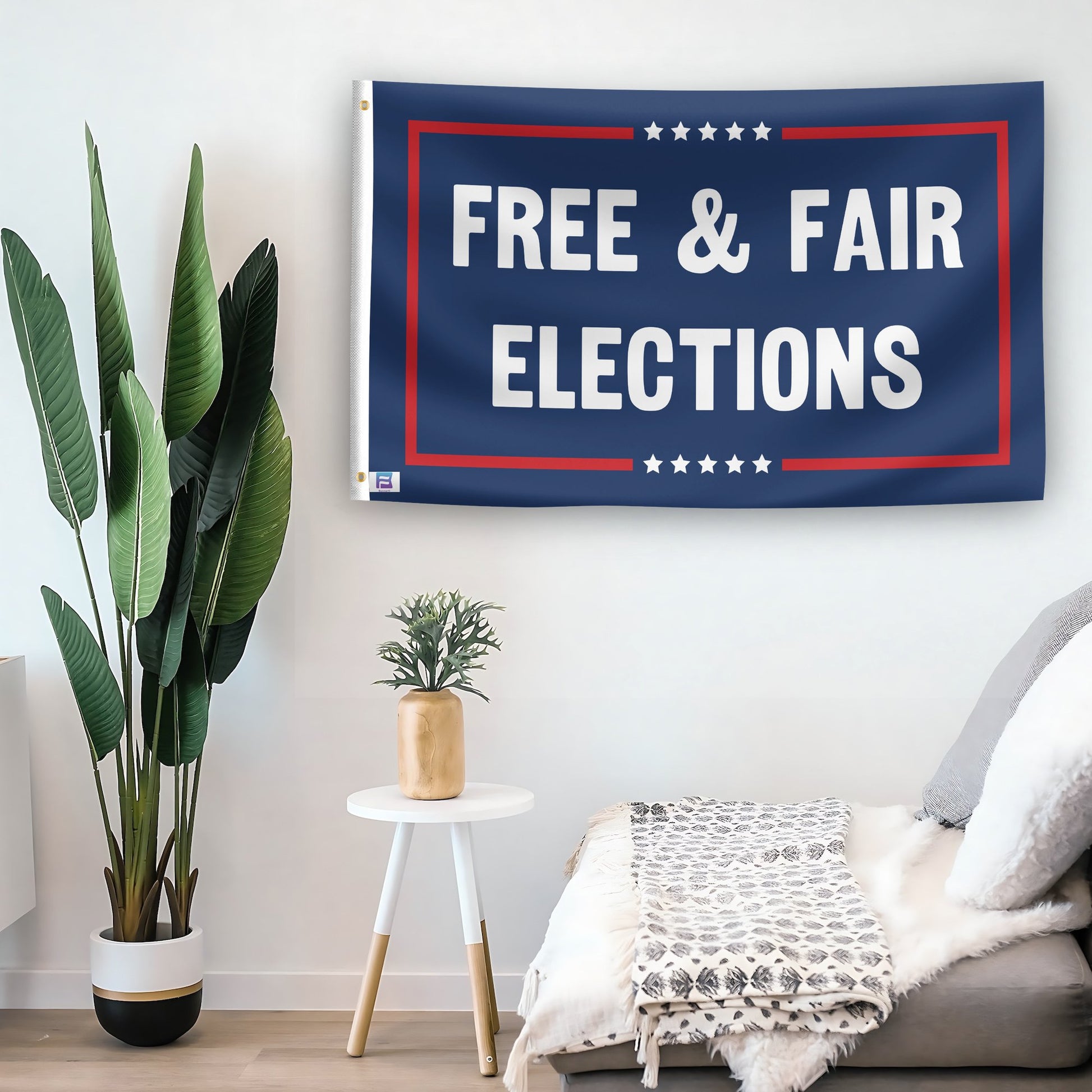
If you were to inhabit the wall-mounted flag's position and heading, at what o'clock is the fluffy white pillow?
The fluffy white pillow is roughly at 11 o'clock from the wall-mounted flag.

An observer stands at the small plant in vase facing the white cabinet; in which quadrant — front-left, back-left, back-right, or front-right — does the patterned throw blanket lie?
back-left

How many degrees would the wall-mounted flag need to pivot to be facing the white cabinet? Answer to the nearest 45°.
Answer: approximately 90° to its right

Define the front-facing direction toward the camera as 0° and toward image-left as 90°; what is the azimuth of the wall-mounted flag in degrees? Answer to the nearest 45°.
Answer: approximately 0°

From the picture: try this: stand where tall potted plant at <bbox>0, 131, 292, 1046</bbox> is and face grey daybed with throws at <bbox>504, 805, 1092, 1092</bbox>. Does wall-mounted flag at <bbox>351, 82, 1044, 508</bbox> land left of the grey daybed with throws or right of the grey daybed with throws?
left
